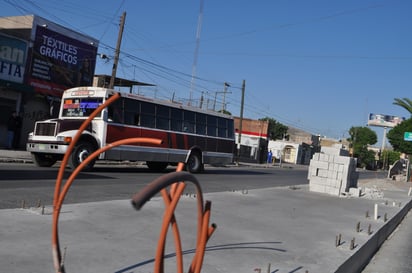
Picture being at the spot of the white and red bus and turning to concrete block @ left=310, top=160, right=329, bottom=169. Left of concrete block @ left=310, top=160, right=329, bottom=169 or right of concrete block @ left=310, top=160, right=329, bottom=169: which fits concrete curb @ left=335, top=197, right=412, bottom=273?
right

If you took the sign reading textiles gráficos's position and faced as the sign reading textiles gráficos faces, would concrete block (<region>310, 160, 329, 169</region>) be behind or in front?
in front

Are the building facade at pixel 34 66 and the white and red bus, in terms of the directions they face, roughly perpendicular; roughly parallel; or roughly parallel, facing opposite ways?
roughly perpendicular

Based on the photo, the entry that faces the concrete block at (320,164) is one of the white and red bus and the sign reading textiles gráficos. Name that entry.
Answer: the sign reading textiles gráficos

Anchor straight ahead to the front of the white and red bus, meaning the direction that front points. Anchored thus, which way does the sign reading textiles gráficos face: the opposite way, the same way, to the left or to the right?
to the left

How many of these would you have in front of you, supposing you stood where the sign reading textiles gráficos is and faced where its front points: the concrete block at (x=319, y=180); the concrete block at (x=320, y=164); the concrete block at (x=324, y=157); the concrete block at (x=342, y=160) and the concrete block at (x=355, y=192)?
5

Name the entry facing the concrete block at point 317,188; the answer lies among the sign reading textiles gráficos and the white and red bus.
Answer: the sign reading textiles gráficos

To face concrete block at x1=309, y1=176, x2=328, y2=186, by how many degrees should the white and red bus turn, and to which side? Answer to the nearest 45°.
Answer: approximately 135° to its left

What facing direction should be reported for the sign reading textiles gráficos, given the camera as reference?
facing the viewer and to the right of the viewer

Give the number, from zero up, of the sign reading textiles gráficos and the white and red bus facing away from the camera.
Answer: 0

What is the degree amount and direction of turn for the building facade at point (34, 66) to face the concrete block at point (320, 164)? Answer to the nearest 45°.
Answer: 0° — it already faces it

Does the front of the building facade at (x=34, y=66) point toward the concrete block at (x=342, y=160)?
yes
